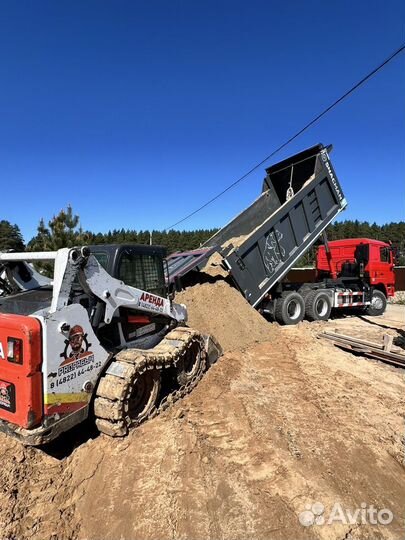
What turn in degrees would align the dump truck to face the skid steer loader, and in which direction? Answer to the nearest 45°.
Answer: approximately 135° to its right

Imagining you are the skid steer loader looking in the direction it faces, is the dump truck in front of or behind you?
in front

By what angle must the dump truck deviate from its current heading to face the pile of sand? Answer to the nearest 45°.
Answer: approximately 180°

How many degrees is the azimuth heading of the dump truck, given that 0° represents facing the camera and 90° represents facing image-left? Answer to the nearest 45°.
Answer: approximately 225°

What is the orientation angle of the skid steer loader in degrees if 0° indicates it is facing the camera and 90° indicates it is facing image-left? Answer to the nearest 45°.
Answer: approximately 225°

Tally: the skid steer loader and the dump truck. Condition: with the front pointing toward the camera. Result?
0

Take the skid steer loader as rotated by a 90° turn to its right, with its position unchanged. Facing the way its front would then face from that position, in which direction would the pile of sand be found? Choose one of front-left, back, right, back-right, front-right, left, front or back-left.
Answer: left
